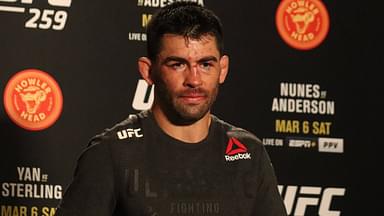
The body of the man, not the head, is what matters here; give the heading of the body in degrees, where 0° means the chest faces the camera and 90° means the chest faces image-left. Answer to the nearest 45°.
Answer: approximately 0°
